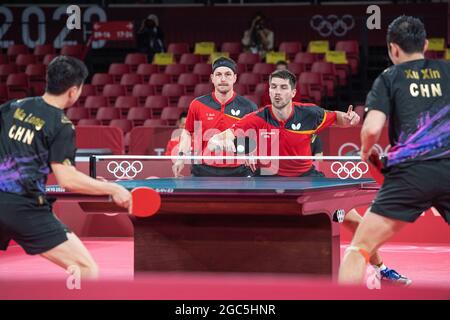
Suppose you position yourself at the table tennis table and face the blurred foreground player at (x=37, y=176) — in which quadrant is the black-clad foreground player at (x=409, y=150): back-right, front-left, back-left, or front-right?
front-left

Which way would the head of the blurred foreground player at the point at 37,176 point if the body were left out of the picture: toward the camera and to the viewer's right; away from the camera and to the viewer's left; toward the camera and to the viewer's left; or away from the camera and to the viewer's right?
away from the camera and to the viewer's right

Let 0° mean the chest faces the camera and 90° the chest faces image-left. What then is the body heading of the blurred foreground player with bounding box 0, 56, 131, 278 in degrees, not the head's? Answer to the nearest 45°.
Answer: approximately 225°

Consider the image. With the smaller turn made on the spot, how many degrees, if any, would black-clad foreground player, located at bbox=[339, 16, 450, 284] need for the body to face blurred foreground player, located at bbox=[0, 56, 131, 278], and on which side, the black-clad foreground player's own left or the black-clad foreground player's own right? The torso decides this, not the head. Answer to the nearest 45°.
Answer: approximately 45° to the black-clad foreground player's own left

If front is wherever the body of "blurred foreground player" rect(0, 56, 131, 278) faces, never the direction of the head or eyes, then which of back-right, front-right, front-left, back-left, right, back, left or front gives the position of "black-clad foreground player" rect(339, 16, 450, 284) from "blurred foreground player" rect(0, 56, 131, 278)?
front-right

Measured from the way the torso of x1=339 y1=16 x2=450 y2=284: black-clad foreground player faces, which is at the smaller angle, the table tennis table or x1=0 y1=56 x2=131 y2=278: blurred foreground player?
the table tennis table

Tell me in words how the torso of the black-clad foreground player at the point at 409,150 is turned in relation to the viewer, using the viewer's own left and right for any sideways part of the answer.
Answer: facing away from the viewer and to the left of the viewer

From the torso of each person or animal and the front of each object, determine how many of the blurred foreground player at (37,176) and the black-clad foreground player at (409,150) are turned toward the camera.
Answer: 0

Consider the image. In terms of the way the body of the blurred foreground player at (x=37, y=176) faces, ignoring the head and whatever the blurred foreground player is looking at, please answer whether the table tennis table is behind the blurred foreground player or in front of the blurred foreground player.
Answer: in front

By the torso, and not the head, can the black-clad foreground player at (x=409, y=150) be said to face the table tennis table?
yes

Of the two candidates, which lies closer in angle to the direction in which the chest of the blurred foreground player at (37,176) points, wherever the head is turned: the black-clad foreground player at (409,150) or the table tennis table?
the table tennis table
